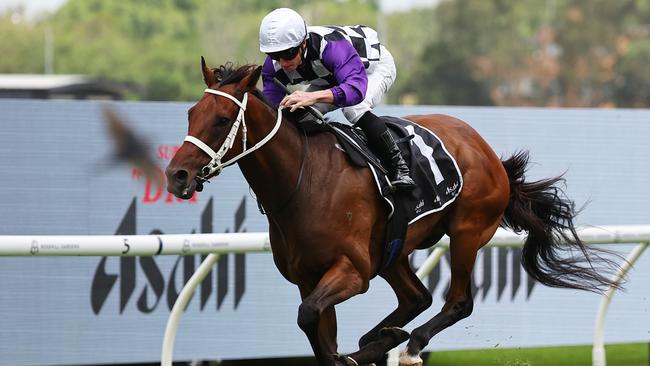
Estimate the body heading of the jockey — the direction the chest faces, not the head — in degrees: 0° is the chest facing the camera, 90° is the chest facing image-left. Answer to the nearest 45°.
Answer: approximately 45°

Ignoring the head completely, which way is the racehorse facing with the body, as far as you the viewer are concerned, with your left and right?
facing the viewer and to the left of the viewer
